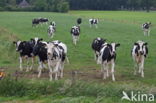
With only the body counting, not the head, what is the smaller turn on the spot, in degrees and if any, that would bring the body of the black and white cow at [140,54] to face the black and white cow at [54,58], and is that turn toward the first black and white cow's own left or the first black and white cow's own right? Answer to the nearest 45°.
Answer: approximately 45° to the first black and white cow's own right

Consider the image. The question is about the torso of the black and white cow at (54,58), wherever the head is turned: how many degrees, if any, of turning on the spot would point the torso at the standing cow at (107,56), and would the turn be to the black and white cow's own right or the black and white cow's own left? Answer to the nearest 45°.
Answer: approximately 135° to the black and white cow's own left

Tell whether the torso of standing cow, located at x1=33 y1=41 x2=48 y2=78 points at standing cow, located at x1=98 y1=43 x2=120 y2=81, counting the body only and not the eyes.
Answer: no

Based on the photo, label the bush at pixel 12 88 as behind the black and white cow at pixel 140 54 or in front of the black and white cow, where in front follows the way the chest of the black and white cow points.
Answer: in front

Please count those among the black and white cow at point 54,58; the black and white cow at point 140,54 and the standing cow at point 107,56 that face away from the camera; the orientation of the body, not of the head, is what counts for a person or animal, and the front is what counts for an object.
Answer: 0

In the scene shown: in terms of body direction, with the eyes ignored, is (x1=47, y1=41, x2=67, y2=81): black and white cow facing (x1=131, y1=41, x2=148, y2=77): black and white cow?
no

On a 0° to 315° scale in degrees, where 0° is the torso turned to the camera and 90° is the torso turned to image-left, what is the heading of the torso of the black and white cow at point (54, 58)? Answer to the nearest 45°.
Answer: approximately 45°

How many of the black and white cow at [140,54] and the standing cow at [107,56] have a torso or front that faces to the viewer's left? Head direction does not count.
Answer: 0

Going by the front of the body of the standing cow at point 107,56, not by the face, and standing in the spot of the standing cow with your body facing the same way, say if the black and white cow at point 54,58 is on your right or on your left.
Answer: on your right

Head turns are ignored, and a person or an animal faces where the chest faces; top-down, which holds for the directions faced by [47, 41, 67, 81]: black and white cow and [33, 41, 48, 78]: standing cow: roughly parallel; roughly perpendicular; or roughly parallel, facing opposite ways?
roughly parallel

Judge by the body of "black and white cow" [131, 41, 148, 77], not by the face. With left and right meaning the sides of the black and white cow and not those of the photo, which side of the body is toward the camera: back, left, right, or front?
front

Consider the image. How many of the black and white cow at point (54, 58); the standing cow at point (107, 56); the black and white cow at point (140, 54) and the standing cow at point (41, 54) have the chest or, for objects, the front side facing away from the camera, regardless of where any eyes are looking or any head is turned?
0

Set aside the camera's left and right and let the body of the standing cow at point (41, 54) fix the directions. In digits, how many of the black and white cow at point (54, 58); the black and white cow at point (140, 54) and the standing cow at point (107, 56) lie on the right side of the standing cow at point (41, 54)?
0

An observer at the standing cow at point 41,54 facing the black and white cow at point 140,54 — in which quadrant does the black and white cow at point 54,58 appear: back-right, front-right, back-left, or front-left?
front-right

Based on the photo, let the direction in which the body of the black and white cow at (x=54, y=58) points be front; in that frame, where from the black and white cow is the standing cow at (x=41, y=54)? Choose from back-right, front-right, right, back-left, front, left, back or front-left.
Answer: right
